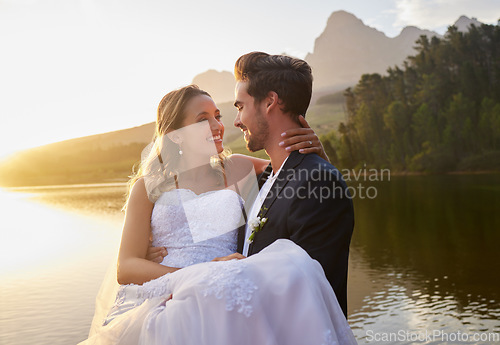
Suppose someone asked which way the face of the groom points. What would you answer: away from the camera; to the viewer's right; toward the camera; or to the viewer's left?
to the viewer's left

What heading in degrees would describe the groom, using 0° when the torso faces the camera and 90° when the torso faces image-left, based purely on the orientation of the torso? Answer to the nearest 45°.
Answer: approximately 90°
